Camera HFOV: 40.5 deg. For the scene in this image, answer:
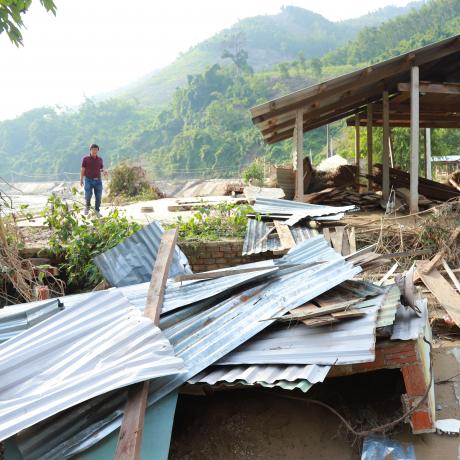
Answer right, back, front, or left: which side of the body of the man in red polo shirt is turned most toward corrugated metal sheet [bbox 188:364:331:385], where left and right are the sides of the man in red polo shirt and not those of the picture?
front

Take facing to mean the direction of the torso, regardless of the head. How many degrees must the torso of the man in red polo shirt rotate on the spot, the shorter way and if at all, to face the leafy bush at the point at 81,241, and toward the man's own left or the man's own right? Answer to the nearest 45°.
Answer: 0° — they already face it

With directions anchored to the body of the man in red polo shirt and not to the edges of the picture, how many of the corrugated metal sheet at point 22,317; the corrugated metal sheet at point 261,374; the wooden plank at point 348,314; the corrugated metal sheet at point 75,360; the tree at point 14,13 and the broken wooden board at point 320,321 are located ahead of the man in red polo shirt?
6

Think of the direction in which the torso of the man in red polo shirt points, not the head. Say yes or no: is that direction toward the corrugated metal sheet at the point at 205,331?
yes

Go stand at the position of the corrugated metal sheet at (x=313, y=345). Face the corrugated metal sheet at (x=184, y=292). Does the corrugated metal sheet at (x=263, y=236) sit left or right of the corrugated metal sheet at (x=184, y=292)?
right

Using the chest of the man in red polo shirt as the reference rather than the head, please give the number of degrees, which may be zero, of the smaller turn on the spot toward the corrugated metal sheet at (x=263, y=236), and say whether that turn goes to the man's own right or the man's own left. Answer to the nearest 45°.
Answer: approximately 45° to the man's own left

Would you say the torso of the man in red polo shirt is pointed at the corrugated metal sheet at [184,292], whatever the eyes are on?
yes

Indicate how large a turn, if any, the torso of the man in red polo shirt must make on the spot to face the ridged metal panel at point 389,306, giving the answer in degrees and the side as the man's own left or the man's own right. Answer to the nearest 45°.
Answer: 0° — they already face it

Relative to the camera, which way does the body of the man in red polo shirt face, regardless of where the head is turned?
toward the camera

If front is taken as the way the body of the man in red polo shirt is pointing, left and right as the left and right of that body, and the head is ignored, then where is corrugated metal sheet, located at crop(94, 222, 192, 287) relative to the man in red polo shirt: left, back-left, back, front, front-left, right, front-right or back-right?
front

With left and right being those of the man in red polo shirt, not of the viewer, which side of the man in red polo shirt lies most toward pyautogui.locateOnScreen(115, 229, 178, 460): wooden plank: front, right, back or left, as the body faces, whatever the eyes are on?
front

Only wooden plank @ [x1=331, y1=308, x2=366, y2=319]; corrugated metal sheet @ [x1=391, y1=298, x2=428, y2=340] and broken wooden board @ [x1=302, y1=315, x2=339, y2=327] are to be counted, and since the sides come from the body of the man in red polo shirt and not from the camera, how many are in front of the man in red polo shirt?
3

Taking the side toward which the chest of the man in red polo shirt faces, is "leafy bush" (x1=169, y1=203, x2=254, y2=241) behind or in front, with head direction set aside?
in front

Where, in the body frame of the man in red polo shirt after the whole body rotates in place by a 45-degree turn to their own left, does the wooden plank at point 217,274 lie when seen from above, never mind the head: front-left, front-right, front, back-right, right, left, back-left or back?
front-right

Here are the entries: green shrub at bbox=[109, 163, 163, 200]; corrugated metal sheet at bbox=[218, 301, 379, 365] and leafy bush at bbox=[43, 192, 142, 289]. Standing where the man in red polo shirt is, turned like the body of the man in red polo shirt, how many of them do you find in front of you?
2
